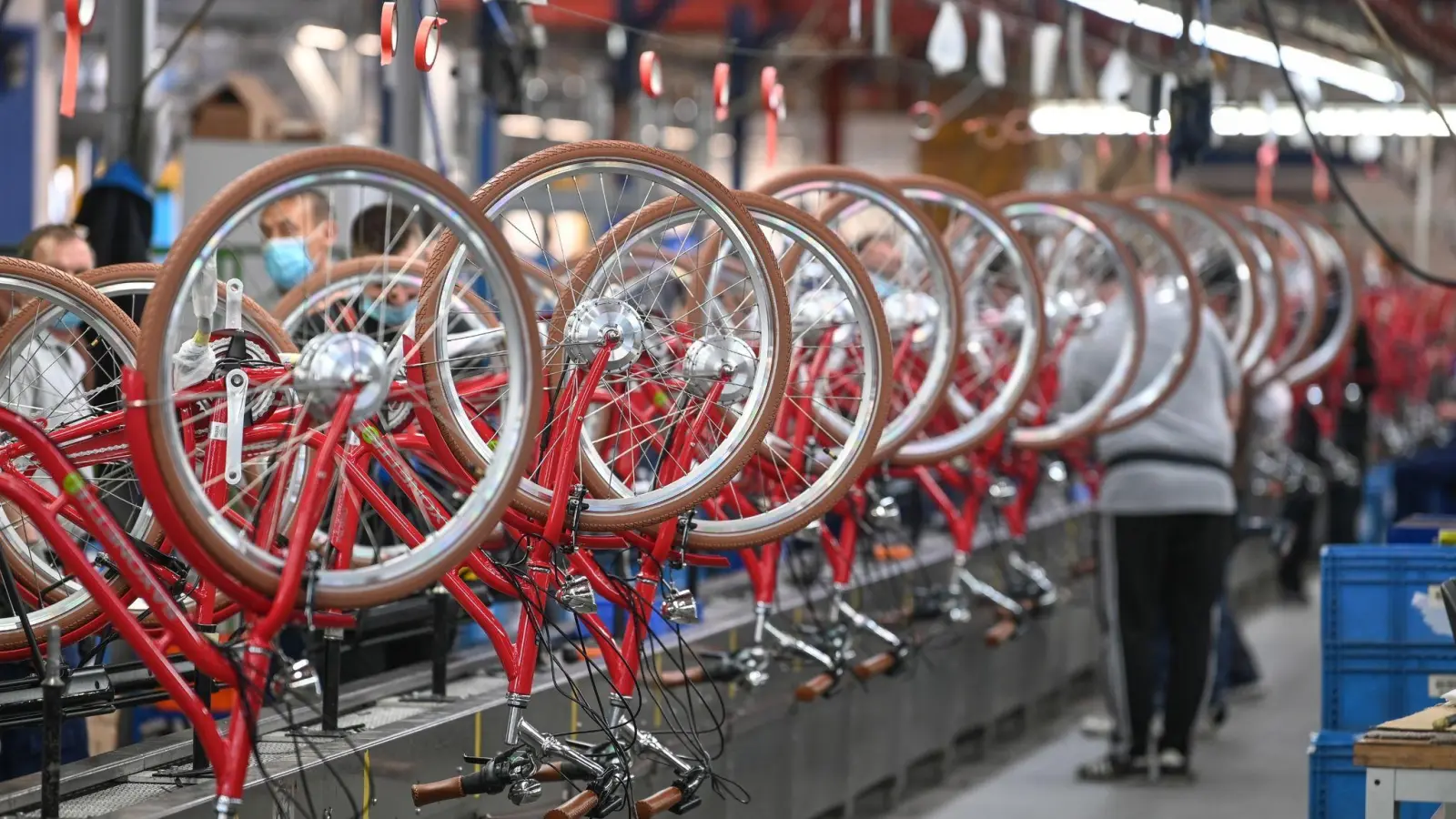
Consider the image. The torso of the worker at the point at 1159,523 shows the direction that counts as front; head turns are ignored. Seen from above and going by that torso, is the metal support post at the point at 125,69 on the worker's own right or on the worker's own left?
on the worker's own left

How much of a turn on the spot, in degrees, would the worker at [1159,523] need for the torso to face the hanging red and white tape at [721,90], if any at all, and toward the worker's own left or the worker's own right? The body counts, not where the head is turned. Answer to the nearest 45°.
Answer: approximately 90° to the worker's own left

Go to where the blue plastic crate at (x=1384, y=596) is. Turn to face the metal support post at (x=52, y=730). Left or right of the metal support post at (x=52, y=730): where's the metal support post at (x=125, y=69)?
right

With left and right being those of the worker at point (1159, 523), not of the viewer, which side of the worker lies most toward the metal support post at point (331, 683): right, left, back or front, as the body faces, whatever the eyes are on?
left

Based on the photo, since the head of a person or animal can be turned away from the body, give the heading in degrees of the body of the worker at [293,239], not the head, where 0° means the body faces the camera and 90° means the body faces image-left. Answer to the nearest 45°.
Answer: approximately 45°

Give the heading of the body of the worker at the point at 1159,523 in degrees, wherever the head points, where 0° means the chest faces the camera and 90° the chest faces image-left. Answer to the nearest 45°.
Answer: approximately 135°

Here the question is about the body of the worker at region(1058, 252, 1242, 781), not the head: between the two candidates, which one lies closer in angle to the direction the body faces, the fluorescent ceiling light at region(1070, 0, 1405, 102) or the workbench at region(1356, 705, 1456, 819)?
the fluorescent ceiling light
